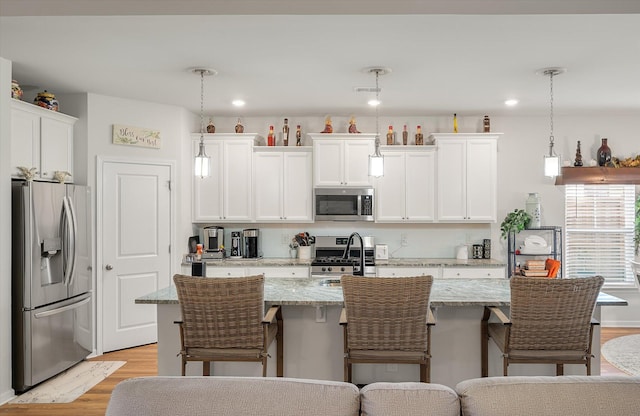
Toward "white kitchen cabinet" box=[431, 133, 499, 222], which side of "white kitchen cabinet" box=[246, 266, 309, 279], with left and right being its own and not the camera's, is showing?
left

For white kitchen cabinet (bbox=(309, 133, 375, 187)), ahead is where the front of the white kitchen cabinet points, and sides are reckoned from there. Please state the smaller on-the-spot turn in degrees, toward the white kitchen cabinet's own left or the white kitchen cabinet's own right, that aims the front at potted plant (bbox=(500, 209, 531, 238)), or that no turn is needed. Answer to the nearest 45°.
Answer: approximately 90° to the white kitchen cabinet's own left

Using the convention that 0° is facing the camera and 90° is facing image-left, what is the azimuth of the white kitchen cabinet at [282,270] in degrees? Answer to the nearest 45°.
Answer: approximately 0°

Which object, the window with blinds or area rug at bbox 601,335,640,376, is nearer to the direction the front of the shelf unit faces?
the area rug

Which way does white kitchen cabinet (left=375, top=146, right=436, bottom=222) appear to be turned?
toward the camera

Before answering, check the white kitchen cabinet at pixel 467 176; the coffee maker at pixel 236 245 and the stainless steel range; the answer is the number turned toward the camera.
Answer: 3

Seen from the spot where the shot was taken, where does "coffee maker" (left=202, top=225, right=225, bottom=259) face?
facing the viewer

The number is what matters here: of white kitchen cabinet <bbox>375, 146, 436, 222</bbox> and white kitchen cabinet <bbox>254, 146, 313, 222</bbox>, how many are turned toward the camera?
2

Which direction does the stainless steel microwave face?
toward the camera

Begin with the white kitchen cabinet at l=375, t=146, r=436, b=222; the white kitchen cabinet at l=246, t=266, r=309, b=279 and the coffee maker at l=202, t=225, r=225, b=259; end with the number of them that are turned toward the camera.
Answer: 3

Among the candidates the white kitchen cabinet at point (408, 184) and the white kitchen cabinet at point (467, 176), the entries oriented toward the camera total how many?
2

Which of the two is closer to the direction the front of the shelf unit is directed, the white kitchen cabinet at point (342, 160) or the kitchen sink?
the kitchen sink

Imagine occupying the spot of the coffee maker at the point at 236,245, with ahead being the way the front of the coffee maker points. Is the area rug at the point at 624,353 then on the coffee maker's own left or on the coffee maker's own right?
on the coffee maker's own left

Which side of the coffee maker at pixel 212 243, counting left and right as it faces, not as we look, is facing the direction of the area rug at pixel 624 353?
left

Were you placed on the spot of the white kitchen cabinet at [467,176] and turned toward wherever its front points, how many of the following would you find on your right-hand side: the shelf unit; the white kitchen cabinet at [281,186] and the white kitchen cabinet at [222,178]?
2
